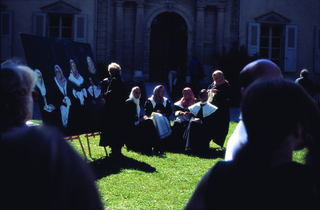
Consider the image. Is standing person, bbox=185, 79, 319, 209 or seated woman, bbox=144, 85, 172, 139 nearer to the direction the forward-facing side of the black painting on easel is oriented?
the standing person

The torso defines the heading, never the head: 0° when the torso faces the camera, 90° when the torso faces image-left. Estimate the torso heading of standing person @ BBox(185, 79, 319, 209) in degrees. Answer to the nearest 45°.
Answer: approximately 225°

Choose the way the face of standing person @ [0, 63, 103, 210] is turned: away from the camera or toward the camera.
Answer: away from the camera

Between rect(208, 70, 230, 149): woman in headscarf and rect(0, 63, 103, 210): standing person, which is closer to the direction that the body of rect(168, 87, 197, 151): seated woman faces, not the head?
the standing person

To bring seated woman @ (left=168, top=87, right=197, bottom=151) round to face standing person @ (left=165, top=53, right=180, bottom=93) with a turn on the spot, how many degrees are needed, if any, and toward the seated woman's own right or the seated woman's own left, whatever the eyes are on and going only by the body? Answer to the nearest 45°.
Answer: approximately 135° to the seated woman's own right
